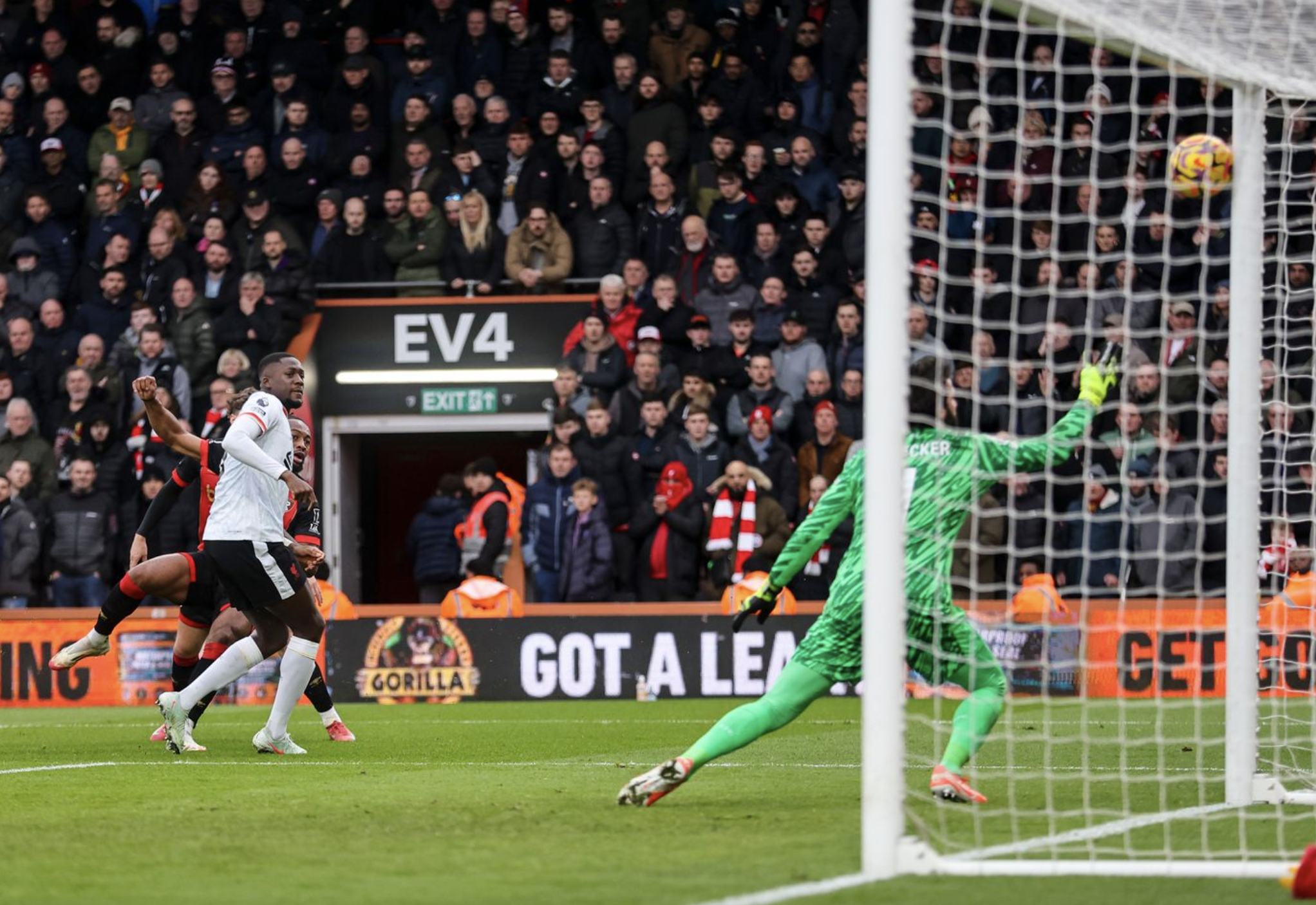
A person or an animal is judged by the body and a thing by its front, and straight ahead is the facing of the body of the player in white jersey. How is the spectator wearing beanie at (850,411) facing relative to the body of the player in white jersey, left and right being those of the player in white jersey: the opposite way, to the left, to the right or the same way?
to the right

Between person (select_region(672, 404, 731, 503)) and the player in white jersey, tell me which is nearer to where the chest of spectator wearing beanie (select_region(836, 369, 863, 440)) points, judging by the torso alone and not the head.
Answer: the player in white jersey

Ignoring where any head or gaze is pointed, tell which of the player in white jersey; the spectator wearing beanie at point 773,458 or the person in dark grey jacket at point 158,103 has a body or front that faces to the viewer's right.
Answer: the player in white jersey

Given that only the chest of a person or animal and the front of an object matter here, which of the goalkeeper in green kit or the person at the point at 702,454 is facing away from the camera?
the goalkeeper in green kit

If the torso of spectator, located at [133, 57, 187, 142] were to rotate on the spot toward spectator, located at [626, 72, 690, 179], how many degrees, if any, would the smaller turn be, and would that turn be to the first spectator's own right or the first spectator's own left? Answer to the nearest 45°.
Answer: approximately 45° to the first spectator's own left

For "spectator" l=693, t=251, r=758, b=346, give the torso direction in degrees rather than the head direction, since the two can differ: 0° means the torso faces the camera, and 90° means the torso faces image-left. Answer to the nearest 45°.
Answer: approximately 0°

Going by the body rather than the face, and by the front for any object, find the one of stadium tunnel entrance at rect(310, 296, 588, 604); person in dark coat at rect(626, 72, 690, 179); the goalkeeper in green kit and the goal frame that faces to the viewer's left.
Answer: the goal frame
